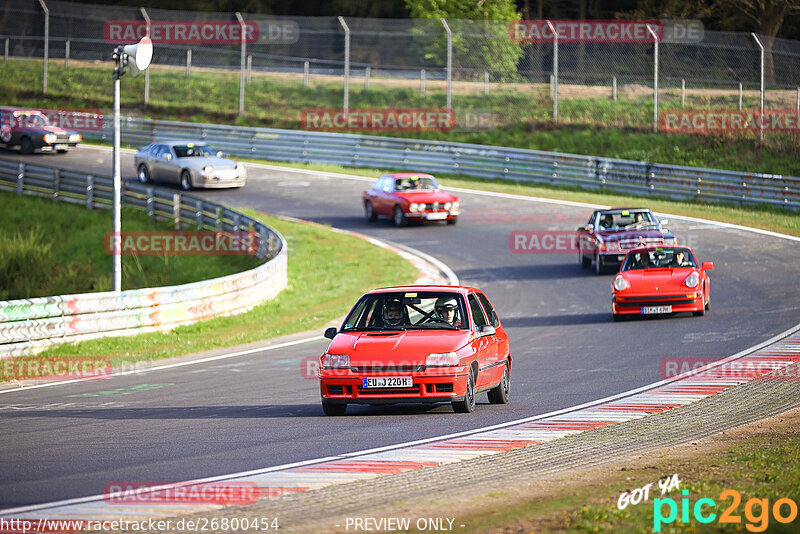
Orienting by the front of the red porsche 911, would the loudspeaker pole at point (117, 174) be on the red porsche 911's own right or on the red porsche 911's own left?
on the red porsche 911's own right

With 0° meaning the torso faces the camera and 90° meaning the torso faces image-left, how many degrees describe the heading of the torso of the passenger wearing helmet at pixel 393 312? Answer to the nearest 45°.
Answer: approximately 0°

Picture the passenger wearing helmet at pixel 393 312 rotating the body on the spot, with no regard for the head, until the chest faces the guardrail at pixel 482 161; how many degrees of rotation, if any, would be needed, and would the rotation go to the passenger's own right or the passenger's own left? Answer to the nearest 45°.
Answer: approximately 180°

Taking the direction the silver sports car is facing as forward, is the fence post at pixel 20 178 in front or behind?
behind

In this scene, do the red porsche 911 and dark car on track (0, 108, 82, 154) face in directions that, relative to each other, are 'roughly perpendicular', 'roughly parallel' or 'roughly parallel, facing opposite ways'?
roughly perpendicular

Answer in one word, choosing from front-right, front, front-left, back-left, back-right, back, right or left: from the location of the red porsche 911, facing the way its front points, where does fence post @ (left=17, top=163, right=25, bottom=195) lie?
back-right

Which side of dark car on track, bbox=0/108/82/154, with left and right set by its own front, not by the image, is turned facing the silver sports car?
front

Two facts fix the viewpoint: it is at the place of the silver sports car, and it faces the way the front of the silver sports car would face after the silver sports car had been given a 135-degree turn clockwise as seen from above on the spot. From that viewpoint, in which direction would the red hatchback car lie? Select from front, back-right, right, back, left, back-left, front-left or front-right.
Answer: left

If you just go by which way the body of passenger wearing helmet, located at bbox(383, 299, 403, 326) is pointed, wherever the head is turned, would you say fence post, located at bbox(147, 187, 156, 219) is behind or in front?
behind

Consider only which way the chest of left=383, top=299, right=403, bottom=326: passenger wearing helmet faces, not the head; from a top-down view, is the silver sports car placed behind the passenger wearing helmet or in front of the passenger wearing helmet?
behind

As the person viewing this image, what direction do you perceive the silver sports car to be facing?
facing the viewer and to the right of the viewer

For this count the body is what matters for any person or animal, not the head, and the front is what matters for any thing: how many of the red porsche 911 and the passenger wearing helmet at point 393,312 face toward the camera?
2

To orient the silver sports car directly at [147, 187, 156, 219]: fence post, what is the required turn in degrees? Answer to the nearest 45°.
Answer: approximately 45° to its right
